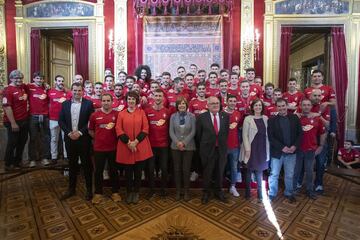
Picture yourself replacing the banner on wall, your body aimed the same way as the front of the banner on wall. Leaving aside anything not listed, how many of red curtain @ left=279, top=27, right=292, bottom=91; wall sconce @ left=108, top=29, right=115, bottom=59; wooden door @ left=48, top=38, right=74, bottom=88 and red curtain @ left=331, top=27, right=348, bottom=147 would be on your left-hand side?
2

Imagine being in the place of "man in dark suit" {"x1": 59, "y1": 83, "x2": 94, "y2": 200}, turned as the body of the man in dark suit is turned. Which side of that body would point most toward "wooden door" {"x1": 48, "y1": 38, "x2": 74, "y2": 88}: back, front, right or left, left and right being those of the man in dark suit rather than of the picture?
back

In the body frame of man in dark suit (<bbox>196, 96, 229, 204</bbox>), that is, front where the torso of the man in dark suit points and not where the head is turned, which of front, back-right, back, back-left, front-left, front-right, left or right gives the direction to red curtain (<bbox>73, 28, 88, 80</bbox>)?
back-right

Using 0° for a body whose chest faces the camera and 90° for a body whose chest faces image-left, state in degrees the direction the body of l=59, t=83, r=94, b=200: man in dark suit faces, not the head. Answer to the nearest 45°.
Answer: approximately 0°

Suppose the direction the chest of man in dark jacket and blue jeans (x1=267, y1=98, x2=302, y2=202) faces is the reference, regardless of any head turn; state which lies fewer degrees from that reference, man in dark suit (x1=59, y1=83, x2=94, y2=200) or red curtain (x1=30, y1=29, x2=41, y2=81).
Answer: the man in dark suit
